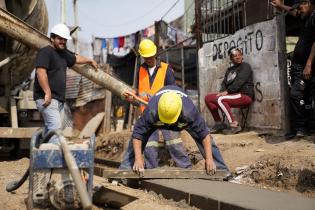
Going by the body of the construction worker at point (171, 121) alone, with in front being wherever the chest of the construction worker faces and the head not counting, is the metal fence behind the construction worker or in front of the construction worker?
behind

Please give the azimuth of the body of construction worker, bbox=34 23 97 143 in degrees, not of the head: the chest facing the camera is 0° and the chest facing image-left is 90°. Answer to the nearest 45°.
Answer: approximately 315°

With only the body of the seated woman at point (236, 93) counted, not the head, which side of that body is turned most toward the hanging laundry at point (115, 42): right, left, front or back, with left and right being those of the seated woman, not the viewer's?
right

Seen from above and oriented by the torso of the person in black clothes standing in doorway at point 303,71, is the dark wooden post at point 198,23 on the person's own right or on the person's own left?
on the person's own right

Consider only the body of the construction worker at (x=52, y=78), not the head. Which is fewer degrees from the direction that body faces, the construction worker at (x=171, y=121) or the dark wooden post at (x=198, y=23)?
the construction worker

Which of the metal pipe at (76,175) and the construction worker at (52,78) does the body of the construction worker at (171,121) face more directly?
the metal pipe

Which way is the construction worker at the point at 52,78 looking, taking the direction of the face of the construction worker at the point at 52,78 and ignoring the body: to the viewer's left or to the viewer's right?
to the viewer's right

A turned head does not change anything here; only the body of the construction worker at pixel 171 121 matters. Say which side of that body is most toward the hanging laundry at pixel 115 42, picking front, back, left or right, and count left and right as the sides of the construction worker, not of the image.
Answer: back

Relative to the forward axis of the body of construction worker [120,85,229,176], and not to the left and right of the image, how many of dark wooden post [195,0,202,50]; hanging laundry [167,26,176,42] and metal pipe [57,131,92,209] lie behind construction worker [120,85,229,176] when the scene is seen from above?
2
